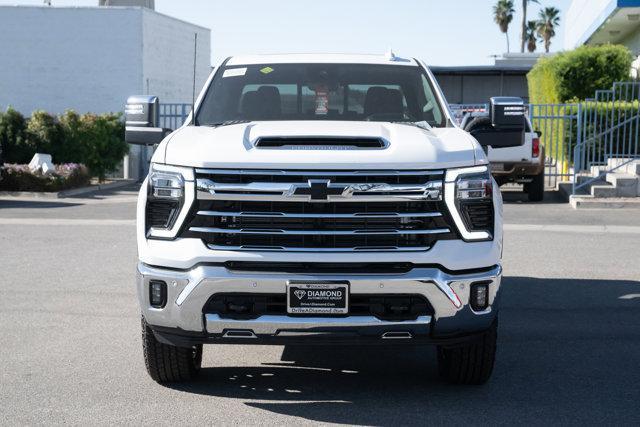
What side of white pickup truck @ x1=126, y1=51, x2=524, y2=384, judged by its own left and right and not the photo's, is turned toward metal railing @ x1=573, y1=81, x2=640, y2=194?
back

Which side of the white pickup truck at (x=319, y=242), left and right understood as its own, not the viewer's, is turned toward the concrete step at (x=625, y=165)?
back

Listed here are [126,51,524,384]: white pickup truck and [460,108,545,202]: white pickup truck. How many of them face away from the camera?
1

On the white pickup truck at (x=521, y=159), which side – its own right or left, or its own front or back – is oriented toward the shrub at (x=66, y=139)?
left

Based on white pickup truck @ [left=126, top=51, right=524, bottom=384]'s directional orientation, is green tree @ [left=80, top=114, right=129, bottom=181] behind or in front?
behind

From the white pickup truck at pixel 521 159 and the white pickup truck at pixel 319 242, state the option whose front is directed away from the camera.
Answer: the white pickup truck at pixel 521 159

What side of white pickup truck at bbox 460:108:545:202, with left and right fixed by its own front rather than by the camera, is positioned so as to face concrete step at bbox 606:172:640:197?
right

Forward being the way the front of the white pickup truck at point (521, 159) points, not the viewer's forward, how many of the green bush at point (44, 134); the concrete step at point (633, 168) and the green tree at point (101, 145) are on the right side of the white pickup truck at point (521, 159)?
1

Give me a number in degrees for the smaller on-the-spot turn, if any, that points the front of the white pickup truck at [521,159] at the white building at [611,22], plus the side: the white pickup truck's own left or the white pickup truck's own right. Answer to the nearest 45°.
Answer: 0° — it already faces it

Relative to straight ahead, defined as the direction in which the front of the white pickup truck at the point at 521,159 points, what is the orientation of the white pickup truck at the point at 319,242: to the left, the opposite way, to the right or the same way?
the opposite way

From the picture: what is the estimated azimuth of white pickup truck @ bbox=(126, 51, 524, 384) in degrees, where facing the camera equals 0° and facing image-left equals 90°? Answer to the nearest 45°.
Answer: approximately 0°

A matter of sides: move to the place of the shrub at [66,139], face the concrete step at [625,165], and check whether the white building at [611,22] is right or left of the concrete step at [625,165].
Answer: left

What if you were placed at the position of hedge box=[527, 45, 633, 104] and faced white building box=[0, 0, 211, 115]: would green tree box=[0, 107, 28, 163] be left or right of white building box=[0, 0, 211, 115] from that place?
left

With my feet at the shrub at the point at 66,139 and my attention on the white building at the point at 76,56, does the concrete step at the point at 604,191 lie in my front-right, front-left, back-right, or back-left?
back-right

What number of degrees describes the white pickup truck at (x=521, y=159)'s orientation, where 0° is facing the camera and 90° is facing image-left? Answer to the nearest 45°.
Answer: approximately 180°

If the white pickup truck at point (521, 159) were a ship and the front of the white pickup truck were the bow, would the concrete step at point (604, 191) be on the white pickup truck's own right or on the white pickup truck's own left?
on the white pickup truck's own right
